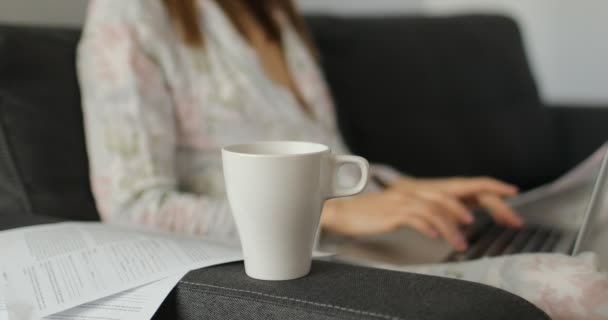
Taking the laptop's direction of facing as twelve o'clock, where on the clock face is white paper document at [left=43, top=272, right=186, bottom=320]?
The white paper document is roughly at 10 o'clock from the laptop.

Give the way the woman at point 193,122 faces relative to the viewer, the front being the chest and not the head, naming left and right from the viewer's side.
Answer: facing the viewer and to the right of the viewer

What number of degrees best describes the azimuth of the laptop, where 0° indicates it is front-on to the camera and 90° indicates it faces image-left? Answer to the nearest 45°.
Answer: approximately 90°
